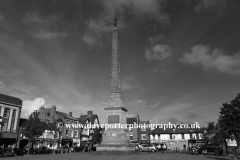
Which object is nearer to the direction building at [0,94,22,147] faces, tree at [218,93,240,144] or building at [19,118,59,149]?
the tree

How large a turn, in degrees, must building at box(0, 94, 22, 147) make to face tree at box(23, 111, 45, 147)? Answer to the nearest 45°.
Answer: approximately 90° to its left

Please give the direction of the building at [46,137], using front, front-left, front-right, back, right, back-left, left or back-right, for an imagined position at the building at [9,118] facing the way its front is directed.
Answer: left

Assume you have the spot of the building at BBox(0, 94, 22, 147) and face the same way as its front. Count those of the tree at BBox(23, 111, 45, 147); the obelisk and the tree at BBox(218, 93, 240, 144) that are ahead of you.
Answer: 3

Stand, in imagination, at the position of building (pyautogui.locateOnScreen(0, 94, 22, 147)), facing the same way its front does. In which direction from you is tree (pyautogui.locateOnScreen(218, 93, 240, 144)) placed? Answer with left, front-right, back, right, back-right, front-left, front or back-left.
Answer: front

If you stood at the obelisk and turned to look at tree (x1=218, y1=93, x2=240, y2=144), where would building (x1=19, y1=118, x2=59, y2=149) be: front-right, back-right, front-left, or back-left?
back-left

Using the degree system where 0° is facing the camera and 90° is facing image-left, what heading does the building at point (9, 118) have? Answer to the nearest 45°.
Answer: approximately 315°

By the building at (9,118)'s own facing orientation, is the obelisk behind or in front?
in front
